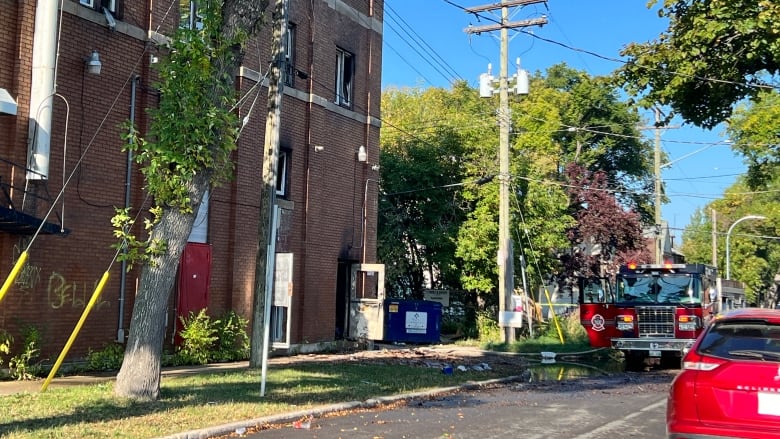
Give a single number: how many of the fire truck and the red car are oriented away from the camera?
1

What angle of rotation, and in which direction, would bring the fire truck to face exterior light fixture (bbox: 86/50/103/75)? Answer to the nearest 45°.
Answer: approximately 45° to its right

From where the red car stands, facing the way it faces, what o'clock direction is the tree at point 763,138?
The tree is roughly at 12 o'clock from the red car.

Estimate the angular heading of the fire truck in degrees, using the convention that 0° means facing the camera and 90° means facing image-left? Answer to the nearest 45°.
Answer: approximately 0°

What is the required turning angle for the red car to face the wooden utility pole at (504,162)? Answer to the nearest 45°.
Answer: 0° — it already faces it

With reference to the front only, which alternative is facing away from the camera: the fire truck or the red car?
the red car

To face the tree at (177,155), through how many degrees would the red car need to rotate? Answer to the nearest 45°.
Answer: approximately 90° to its left

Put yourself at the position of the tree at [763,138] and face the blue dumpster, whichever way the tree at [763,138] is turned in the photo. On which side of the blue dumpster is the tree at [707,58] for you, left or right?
left

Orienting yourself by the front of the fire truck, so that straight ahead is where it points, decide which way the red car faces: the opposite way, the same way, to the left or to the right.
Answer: the opposite way

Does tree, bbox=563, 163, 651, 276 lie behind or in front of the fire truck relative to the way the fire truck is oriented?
behind

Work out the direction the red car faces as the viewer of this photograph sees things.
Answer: facing away from the viewer

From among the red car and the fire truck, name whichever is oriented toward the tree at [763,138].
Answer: the red car

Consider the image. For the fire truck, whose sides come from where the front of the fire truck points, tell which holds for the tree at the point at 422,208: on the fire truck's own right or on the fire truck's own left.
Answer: on the fire truck's own right

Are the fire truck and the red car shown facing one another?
yes

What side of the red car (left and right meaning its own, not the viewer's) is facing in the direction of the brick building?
left

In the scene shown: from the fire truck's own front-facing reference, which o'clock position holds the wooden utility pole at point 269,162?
The wooden utility pole is roughly at 1 o'clock from the fire truck.
